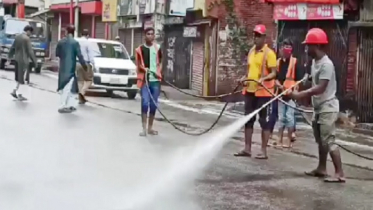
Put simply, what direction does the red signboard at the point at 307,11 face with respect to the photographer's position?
facing the viewer

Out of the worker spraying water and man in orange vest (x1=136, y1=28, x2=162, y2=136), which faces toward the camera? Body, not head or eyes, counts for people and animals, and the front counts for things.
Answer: the man in orange vest

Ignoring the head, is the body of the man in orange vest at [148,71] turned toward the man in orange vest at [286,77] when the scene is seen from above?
no

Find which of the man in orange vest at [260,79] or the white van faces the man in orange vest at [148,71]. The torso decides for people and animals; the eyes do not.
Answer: the white van

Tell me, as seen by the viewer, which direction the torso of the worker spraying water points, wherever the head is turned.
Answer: to the viewer's left

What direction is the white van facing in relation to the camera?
toward the camera

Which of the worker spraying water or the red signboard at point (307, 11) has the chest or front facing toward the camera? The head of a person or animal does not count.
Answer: the red signboard

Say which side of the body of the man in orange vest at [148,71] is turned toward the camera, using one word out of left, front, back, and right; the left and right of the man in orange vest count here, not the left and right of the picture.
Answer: front
